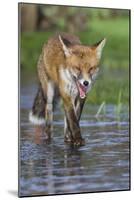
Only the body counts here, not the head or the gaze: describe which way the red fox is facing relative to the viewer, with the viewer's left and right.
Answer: facing the viewer and to the right of the viewer
